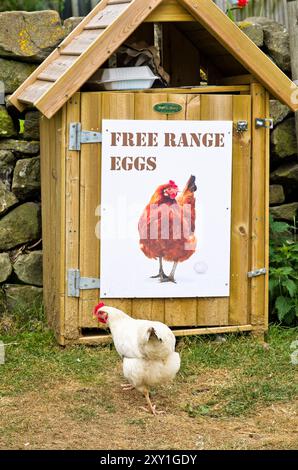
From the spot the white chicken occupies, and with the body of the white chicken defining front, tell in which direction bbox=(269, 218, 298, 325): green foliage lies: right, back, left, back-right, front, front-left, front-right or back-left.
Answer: right

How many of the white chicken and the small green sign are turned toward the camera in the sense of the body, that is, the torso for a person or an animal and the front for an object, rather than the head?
1

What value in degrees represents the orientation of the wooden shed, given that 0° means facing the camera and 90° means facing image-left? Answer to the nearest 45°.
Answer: approximately 0°

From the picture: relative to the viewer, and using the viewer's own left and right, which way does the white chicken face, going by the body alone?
facing away from the viewer and to the left of the viewer

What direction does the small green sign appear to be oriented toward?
toward the camera
